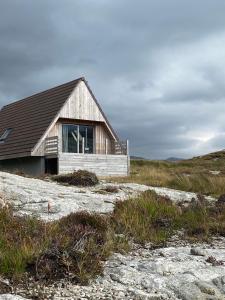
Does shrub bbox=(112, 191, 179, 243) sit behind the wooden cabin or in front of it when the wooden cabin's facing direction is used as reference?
in front

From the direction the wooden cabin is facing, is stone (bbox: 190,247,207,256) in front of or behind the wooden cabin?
in front

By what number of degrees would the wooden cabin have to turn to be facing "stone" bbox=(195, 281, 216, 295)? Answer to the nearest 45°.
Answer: approximately 45° to its right

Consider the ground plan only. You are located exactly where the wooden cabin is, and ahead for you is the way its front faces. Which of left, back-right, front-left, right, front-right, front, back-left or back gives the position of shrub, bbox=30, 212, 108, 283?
front-right

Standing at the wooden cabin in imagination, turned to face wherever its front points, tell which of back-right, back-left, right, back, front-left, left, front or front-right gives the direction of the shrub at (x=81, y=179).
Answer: front-right

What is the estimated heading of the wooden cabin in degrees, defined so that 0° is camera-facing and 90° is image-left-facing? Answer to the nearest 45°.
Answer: approximately 315°
